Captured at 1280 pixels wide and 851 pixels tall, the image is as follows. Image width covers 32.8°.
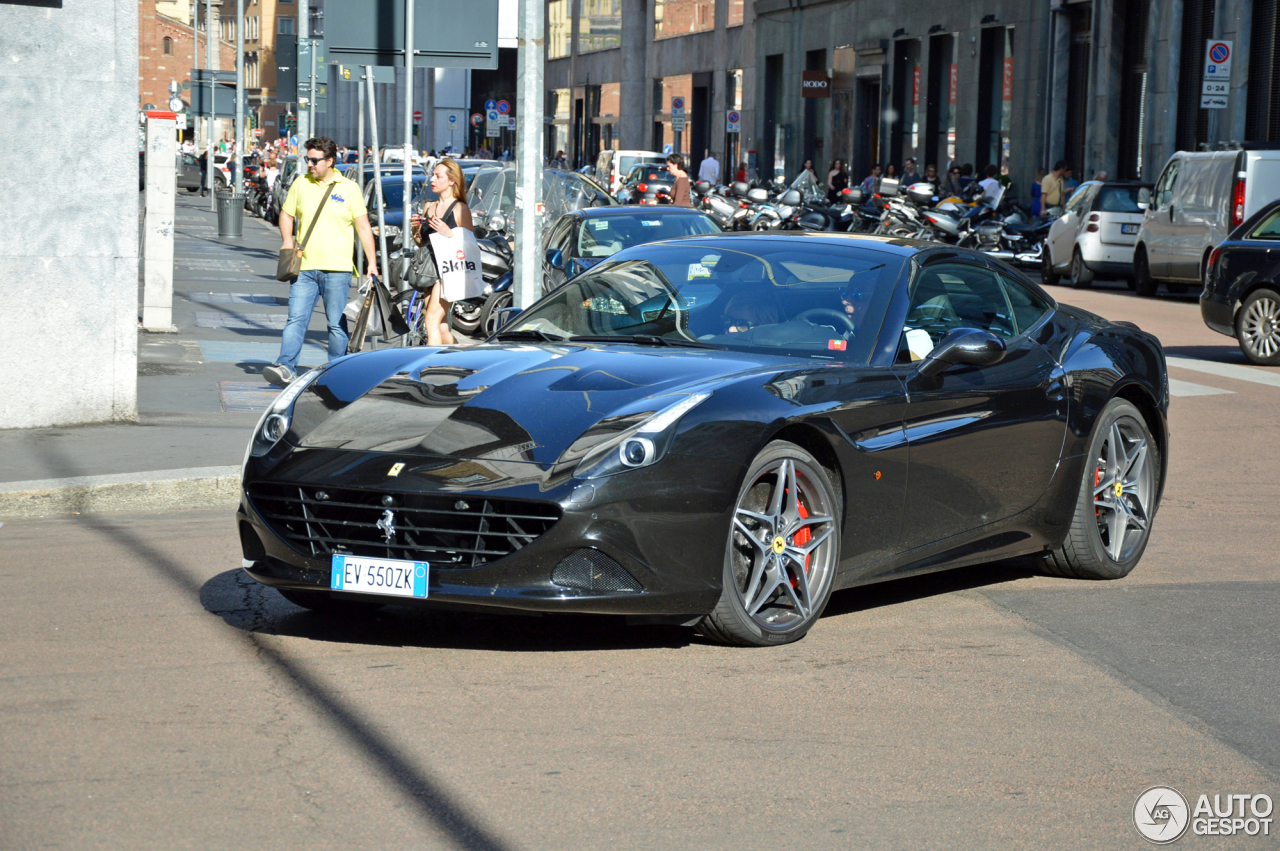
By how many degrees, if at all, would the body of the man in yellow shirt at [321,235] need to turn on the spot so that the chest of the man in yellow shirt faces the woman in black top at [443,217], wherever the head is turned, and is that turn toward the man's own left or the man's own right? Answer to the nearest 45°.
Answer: approximately 135° to the man's own left

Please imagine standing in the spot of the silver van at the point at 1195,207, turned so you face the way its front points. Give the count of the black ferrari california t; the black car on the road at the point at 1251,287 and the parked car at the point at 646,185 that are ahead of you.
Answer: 1

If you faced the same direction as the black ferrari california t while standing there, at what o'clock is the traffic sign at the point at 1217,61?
The traffic sign is roughly at 5 o'clock from the black ferrari california t.

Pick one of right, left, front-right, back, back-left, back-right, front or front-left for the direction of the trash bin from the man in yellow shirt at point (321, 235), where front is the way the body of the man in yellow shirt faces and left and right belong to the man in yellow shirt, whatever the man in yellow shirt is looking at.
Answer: back-right

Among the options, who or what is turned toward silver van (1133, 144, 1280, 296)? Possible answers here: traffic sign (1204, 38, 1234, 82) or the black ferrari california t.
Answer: the traffic sign

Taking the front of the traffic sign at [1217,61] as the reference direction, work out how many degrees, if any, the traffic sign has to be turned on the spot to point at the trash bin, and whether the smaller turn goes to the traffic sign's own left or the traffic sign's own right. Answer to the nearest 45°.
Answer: approximately 90° to the traffic sign's own right

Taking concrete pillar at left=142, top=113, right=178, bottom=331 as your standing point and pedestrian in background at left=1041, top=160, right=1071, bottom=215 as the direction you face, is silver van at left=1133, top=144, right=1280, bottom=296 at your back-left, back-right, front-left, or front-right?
front-right

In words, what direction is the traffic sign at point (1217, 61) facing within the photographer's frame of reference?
facing the viewer

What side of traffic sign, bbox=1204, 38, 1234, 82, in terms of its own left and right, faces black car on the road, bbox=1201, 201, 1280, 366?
front

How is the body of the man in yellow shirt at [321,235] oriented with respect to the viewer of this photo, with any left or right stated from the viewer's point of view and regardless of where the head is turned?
facing the viewer and to the left of the viewer
